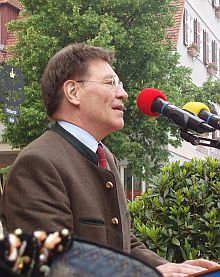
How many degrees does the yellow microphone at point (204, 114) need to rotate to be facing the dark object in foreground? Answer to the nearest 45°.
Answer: approximately 90° to its left

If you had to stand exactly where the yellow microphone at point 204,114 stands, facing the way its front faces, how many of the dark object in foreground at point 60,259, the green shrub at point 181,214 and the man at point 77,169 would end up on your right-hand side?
1

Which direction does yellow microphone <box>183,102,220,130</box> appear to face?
to the viewer's left

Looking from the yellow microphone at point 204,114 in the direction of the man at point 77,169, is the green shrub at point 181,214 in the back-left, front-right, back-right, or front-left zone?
back-right

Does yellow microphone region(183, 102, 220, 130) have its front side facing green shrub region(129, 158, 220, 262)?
no

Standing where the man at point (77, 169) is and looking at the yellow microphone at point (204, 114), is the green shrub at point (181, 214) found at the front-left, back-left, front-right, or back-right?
front-left

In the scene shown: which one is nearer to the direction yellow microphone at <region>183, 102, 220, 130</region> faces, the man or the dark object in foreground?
the man

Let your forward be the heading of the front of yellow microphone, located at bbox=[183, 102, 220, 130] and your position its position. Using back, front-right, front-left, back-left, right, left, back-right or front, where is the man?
front-left
